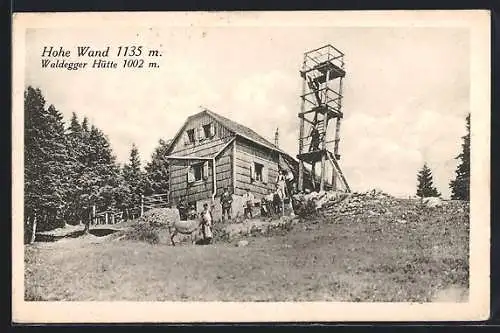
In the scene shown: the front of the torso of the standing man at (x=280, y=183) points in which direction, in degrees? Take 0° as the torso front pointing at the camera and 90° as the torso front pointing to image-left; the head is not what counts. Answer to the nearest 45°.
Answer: approximately 0°

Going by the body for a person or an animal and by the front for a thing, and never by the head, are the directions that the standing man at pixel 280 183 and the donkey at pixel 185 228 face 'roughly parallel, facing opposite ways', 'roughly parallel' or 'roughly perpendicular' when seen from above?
roughly perpendicular
